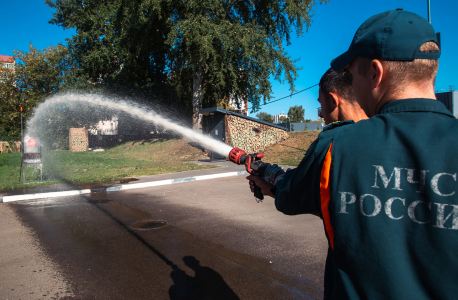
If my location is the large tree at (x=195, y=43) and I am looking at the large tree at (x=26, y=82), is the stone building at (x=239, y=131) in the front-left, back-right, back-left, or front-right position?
back-left

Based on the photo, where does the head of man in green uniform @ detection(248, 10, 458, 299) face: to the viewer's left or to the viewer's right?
to the viewer's left

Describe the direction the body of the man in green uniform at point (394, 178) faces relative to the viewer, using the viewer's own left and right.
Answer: facing away from the viewer and to the left of the viewer

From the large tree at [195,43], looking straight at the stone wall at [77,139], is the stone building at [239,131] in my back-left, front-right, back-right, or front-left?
back-left

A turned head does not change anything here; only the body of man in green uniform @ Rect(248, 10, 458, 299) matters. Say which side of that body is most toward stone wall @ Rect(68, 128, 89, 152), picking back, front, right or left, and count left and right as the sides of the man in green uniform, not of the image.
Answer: front

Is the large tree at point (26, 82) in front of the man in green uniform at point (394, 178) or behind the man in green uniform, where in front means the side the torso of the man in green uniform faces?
in front

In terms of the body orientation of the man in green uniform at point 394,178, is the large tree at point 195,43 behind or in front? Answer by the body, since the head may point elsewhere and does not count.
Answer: in front

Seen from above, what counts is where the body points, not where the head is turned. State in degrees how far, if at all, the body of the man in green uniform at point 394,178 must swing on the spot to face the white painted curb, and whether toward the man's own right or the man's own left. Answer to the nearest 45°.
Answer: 0° — they already face it

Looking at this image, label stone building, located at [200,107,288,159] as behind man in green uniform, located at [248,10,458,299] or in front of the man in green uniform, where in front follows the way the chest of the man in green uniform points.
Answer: in front
